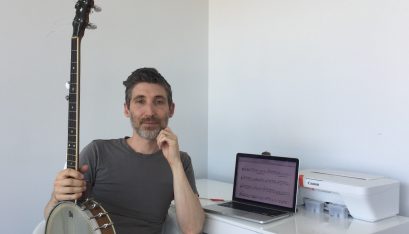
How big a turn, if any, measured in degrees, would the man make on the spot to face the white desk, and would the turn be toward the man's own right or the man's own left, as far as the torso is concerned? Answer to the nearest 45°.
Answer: approximately 90° to the man's own left

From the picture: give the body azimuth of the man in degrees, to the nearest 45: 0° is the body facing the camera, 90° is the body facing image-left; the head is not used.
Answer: approximately 0°

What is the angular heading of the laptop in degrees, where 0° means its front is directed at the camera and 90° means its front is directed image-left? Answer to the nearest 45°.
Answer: approximately 45°

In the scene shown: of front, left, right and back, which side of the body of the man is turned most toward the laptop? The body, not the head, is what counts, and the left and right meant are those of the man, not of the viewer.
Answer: left
